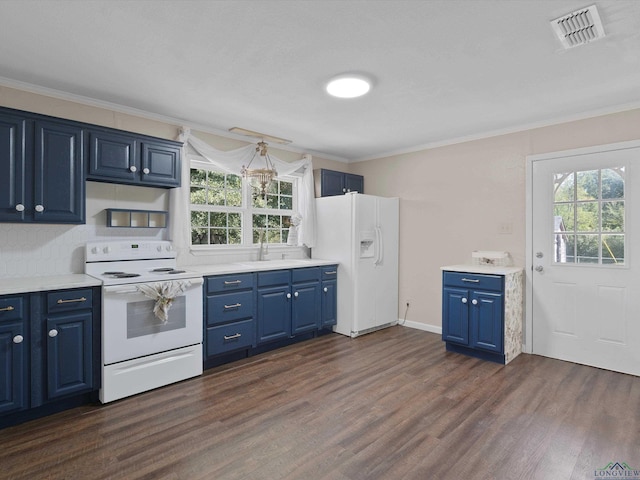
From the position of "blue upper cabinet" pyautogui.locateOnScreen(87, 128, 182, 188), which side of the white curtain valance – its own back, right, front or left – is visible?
right

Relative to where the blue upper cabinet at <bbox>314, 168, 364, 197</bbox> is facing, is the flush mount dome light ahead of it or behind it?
ahead

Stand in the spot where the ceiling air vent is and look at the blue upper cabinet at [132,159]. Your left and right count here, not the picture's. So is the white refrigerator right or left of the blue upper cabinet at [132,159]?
right

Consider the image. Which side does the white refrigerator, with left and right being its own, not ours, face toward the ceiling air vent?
front

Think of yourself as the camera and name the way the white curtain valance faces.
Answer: facing the viewer and to the right of the viewer

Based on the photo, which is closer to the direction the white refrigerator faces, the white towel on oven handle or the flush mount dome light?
the flush mount dome light

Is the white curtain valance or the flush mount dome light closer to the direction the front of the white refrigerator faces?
the flush mount dome light

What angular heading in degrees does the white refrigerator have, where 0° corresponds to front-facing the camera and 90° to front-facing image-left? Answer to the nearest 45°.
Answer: approximately 315°

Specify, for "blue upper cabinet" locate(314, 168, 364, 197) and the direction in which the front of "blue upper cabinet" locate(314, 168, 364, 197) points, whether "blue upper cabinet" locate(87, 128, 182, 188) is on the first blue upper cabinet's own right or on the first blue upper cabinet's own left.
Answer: on the first blue upper cabinet's own right

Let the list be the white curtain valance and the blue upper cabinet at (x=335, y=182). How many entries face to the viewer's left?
0

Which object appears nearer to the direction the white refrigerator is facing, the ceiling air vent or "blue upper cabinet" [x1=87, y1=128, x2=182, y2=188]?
the ceiling air vent

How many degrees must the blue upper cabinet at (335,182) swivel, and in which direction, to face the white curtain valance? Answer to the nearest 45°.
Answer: approximately 90° to its right
